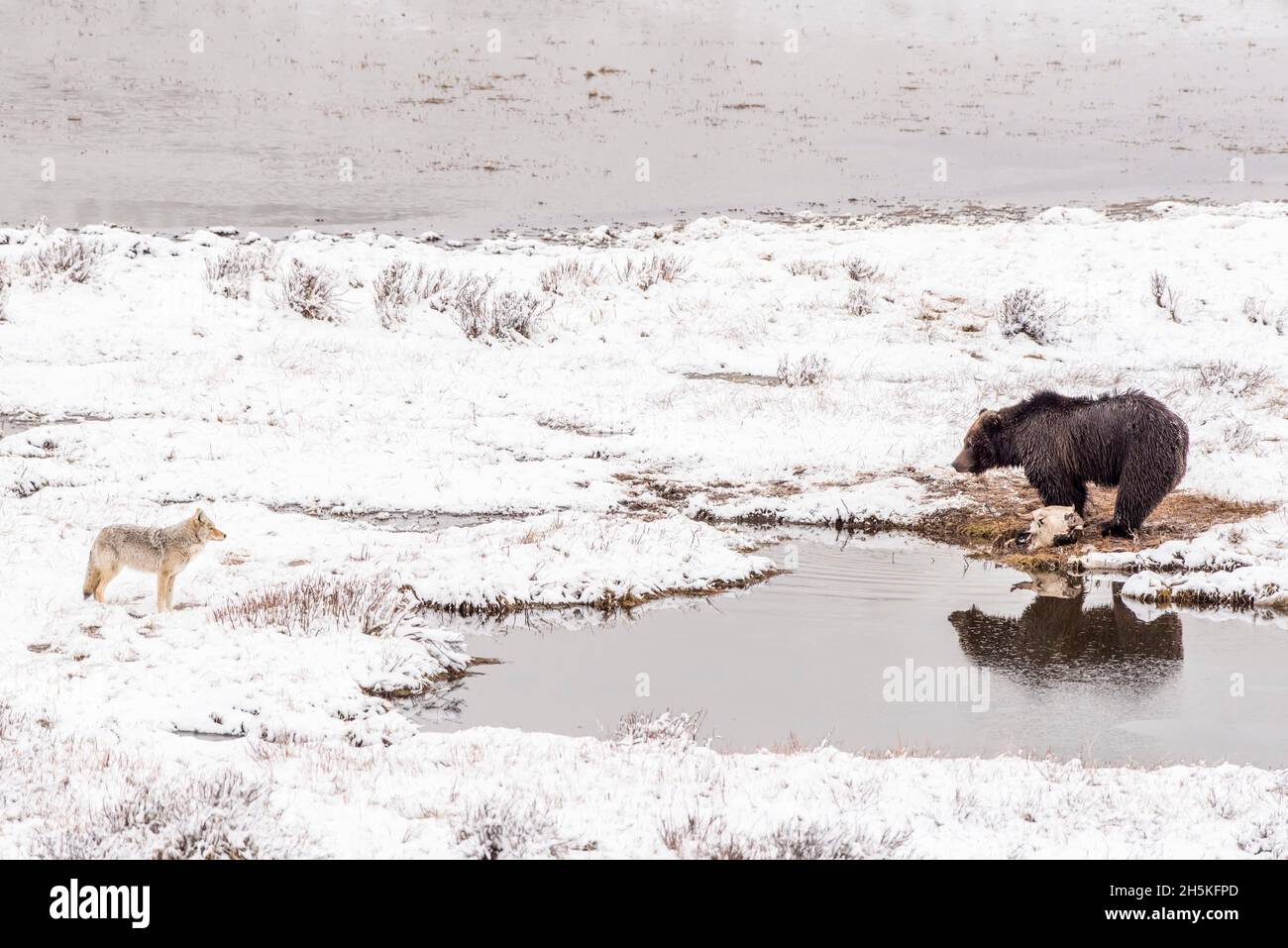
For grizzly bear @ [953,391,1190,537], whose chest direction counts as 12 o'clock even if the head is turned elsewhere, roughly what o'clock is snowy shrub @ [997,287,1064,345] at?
The snowy shrub is roughly at 3 o'clock from the grizzly bear.

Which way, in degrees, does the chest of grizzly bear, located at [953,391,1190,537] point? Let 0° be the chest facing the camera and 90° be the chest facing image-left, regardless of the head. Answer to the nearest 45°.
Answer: approximately 90°

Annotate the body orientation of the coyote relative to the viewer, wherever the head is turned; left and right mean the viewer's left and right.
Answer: facing to the right of the viewer

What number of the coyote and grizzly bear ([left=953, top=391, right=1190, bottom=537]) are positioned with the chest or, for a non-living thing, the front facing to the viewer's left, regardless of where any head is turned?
1

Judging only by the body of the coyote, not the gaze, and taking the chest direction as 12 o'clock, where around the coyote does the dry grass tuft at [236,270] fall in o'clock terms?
The dry grass tuft is roughly at 9 o'clock from the coyote.

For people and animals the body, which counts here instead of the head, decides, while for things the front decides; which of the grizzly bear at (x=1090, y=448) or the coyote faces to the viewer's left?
the grizzly bear
